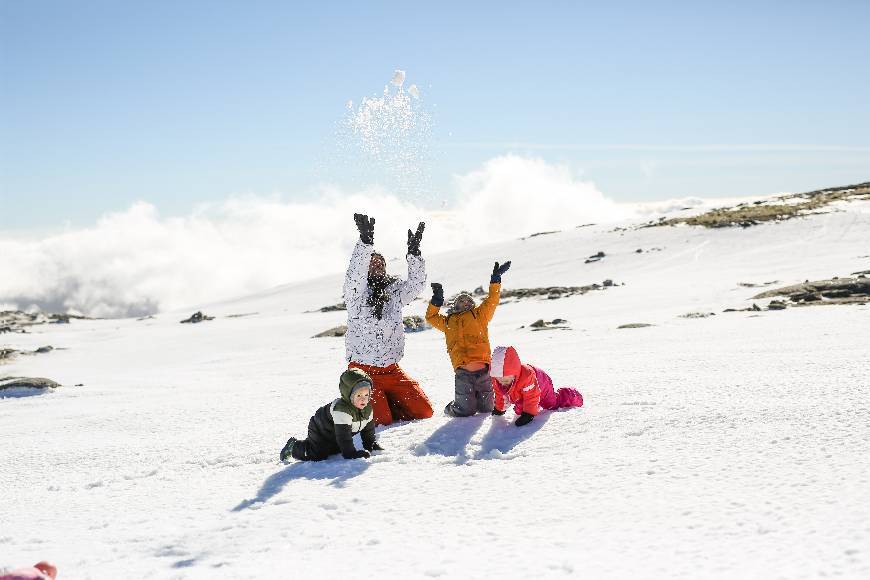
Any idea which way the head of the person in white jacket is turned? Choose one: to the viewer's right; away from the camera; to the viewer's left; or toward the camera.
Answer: toward the camera

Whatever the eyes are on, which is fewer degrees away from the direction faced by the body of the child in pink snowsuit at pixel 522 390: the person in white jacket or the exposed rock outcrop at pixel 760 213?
the person in white jacket

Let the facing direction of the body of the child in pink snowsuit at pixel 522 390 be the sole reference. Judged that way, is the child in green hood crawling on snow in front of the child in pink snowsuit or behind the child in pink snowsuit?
in front

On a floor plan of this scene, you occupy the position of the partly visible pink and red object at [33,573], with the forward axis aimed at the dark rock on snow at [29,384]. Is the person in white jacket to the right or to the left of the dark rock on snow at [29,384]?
right

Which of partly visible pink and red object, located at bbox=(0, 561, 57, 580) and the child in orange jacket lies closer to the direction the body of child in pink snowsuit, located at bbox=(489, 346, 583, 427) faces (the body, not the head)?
the partly visible pink and red object

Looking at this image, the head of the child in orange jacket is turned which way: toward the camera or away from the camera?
toward the camera

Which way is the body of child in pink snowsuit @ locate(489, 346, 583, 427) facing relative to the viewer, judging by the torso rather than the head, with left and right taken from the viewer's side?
facing the viewer and to the left of the viewer
